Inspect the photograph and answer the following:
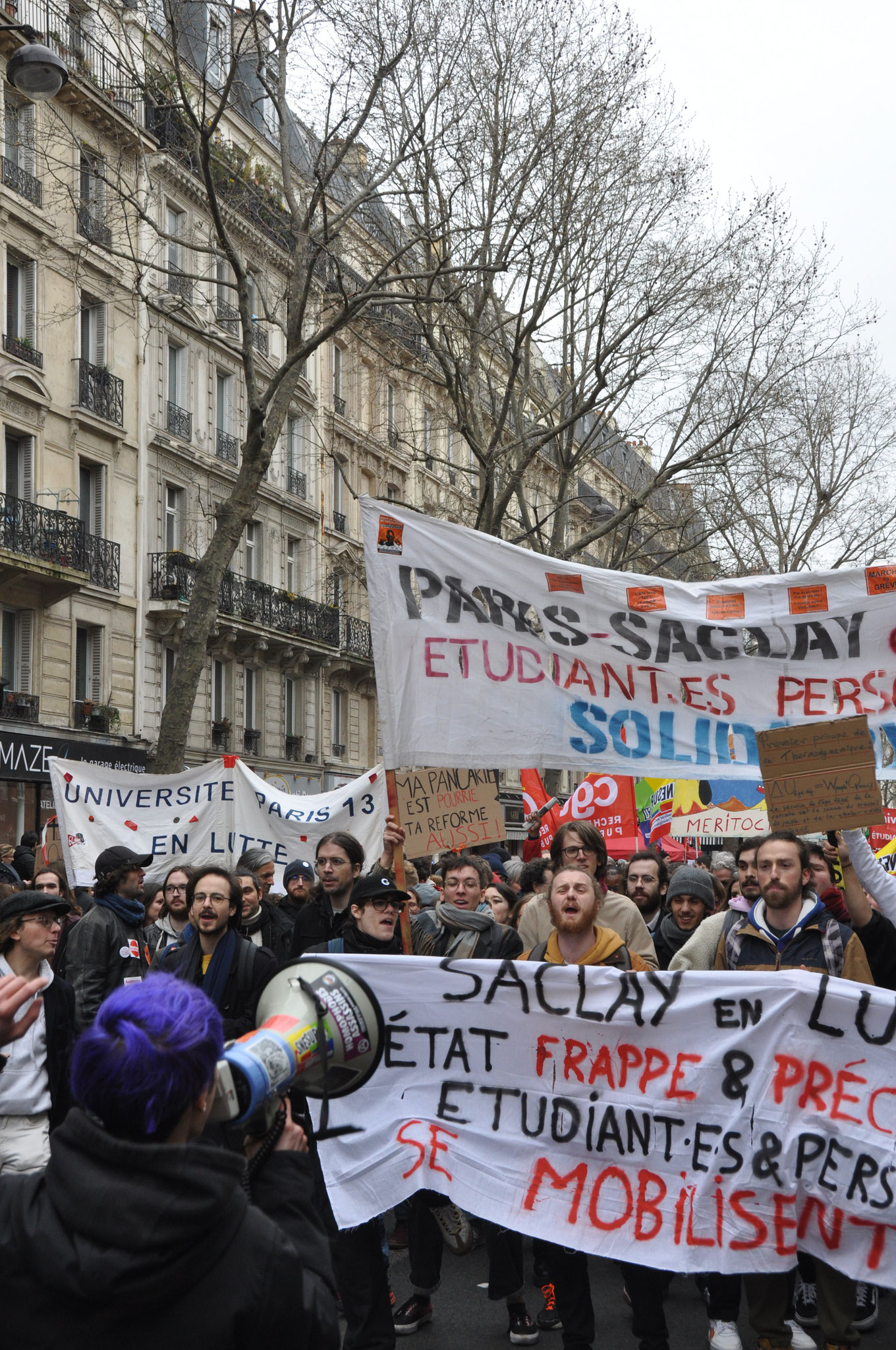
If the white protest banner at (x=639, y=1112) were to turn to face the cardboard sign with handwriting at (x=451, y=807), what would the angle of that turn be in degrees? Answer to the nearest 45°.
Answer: approximately 180°

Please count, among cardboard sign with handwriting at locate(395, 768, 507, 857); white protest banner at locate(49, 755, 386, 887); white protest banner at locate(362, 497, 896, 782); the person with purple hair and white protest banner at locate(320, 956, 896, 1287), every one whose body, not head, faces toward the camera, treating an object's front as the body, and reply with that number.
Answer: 4

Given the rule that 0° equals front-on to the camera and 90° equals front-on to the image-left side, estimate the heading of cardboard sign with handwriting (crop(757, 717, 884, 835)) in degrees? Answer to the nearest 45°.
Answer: approximately 0°

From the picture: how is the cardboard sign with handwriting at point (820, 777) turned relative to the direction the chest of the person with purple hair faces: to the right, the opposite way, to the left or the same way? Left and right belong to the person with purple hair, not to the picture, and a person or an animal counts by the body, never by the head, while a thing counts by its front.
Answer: the opposite way

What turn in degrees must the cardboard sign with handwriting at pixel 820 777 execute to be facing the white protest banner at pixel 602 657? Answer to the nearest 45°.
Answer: approximately 135° to its right

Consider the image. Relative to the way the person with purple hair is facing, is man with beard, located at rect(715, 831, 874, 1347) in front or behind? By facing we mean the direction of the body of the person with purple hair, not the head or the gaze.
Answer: in front

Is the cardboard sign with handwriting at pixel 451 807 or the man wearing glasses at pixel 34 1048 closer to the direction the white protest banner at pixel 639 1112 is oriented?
the man wearing glasses

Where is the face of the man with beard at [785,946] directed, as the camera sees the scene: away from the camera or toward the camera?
toward the camera

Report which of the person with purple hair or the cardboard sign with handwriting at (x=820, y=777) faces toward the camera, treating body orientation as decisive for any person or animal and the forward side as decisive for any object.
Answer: the cardboard sign with handwriting

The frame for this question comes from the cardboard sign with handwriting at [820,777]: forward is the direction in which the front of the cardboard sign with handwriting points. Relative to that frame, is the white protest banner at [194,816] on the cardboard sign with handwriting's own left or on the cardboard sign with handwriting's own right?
on the cardboard sign with handwriting's own right

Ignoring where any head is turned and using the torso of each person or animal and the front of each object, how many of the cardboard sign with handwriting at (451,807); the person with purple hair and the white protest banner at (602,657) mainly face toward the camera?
2

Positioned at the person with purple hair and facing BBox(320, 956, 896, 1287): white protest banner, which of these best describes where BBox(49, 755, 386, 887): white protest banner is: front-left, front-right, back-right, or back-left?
front-left

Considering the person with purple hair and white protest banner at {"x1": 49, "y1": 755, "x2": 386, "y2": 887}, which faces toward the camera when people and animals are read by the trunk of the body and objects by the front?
the white protest banner

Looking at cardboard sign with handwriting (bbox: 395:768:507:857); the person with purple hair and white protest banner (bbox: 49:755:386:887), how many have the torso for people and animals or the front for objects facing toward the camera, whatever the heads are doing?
2

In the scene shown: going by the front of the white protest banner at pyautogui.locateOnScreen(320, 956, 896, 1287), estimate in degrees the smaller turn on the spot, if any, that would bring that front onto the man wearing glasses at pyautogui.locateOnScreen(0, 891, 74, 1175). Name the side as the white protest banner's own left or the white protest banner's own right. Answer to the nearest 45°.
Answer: approximately 90° to the white protest banner's own right

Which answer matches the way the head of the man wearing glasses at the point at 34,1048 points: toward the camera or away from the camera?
toward the camera
